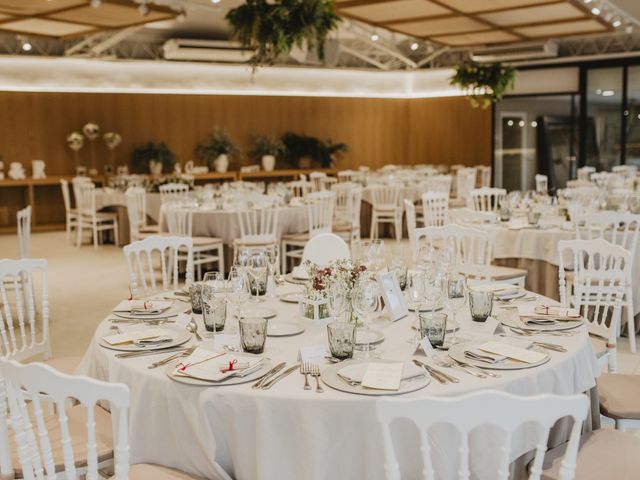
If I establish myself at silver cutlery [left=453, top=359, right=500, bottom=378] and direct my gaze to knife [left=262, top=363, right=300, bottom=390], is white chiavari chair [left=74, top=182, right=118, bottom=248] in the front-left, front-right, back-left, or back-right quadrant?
front-right

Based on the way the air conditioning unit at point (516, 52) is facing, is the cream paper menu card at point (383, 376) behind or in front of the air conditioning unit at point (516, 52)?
in front

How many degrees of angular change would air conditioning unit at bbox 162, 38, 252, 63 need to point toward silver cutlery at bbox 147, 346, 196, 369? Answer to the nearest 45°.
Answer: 0° — it already faces it

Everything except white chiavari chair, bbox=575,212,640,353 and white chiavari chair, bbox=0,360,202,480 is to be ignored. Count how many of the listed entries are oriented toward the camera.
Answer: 0

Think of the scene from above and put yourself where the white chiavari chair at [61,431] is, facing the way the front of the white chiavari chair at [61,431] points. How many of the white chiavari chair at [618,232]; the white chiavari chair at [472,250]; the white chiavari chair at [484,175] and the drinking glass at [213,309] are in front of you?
4

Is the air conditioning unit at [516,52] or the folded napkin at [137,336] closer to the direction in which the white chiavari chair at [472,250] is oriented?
the folded napkin

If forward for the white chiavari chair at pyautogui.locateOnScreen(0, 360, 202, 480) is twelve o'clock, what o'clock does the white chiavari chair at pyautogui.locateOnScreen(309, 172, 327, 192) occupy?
the white chiavari chair at pyautogui.locateOnScreen(309, 172, 327, 192) is roughly at 11 o'clock from the white chiavari chair at pyautogui.locateOnScreen(0, 360, 202, 480).

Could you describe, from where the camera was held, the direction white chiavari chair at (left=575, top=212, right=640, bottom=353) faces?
facing away from the viewer

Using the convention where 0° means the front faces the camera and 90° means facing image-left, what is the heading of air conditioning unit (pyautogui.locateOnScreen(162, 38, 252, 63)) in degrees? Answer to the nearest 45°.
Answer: approximately 0°

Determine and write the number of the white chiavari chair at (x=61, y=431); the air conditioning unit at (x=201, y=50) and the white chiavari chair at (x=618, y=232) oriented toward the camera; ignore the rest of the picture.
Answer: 1
